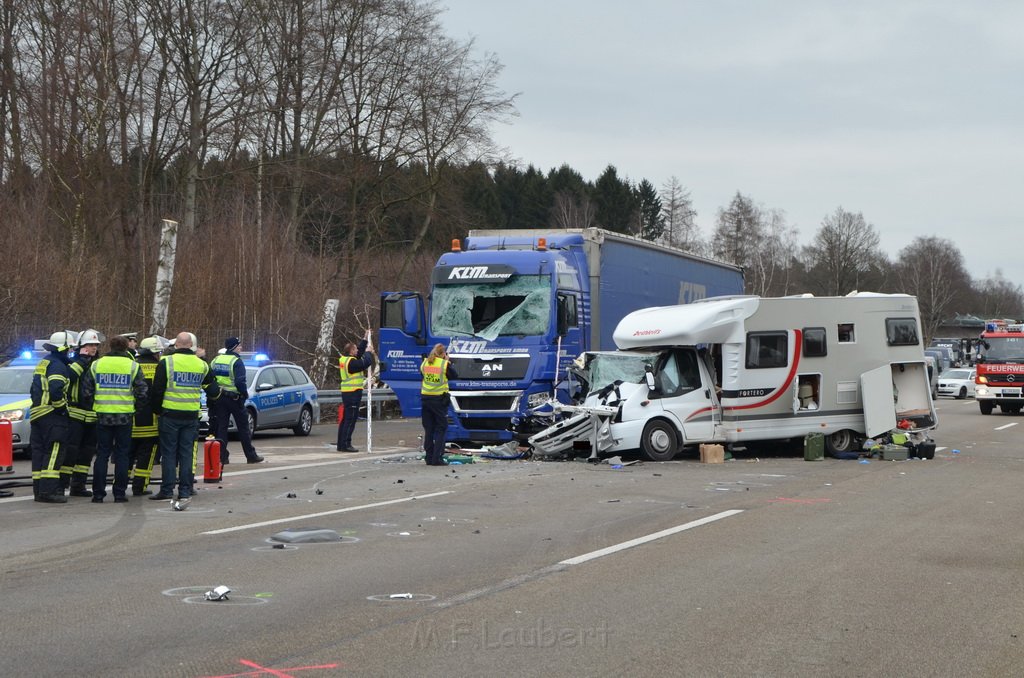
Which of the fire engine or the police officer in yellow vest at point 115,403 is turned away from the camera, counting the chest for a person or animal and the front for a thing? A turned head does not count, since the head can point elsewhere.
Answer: the police officer in yellow vest

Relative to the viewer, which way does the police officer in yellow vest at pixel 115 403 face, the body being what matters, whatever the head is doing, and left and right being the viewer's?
facing away from the viewer

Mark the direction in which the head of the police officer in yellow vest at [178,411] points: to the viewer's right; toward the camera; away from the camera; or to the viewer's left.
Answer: away from the camera

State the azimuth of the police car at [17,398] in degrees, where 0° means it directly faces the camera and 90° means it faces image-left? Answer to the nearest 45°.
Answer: approximately 0°

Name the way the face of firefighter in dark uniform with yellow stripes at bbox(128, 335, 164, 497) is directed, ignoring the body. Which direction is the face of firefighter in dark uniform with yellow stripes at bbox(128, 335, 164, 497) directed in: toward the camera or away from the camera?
away from the camera
